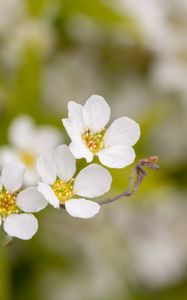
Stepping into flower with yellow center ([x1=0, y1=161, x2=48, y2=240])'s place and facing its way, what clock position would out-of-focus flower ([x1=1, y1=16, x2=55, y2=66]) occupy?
The out-of-focus flower is roughly at 6 o'clock from the flower with yellow center.

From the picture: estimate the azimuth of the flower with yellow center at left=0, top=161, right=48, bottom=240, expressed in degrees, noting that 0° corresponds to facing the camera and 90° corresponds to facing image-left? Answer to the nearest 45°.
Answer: approximately 0°
